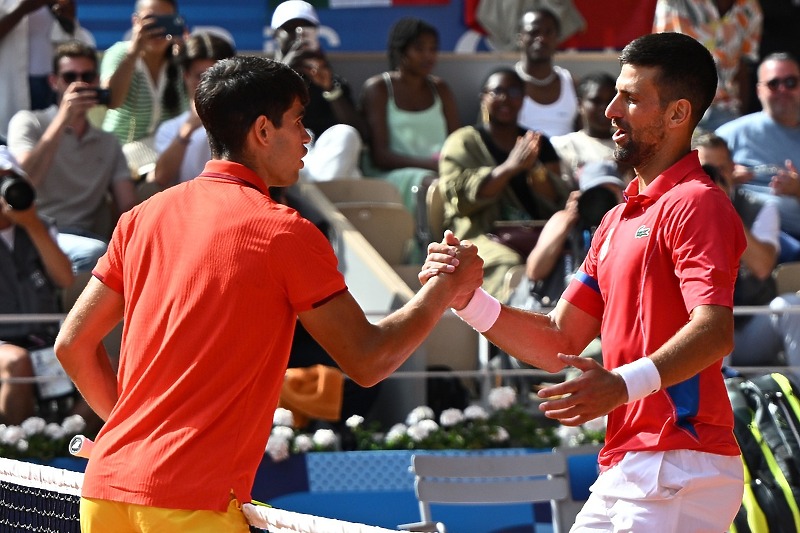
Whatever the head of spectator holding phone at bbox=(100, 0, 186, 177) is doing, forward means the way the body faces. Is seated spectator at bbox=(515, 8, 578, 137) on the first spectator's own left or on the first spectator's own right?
on the first spectator's own left

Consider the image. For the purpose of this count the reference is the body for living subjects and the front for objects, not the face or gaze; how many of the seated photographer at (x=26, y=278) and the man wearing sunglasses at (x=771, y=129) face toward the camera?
2

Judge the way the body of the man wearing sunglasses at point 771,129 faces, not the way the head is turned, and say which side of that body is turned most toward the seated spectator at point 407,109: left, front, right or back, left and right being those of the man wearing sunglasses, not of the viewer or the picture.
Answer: right

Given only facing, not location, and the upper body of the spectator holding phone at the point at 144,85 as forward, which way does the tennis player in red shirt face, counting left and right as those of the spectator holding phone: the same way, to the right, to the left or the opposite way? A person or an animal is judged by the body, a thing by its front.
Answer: to the right

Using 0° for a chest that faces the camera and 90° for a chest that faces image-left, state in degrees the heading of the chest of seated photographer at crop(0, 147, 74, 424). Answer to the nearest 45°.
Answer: approximately 0°

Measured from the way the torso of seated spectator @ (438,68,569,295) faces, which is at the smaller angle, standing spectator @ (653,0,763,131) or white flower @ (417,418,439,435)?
the white flower

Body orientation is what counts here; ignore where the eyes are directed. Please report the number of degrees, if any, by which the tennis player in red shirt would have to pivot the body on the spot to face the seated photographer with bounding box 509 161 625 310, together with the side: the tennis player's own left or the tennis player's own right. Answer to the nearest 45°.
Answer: approximately 135° to the tennis player's own right

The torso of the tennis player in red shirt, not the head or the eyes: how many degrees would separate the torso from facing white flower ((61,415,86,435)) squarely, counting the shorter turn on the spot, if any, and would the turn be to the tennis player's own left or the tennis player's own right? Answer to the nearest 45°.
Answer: approximately 90° to the tennis player's own right

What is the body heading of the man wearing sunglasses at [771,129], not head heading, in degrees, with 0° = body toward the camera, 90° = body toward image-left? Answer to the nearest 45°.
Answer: approximately 0°
